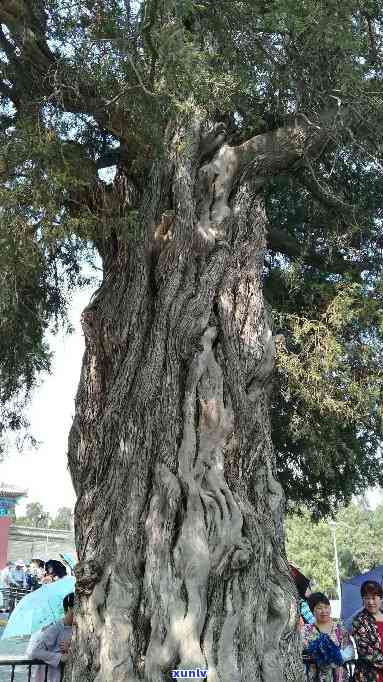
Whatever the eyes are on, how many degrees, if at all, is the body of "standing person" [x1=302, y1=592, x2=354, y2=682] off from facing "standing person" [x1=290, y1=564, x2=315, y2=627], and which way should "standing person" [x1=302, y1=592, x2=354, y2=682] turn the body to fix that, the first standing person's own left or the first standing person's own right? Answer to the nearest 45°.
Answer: approximately 180°

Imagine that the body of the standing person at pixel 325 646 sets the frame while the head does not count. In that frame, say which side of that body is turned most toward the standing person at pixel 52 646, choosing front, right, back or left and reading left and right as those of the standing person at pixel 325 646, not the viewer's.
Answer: right

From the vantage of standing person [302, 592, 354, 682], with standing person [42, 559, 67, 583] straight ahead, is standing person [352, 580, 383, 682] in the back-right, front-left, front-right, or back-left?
back-right

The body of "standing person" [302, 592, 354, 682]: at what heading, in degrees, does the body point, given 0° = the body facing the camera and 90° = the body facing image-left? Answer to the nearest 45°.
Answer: approximately 0°

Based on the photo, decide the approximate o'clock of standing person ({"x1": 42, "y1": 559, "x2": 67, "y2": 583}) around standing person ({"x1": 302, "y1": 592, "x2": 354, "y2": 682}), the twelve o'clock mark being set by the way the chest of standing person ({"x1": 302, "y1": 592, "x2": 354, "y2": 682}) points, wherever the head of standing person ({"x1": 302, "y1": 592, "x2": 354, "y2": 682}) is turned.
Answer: standing person ({"x1": 42, "y1": 559, "x2": 67, "y2": 583}) is roughly at 4 o'clock from standing person ({"x1": 302, "y1": 592, "x2": 354, "y2": 682}).

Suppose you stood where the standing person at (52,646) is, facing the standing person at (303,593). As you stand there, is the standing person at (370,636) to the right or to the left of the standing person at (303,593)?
right

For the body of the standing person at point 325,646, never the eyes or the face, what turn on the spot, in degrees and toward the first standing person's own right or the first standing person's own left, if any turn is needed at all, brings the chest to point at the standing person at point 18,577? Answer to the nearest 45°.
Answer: approximately 135° to the first standing person's own right
